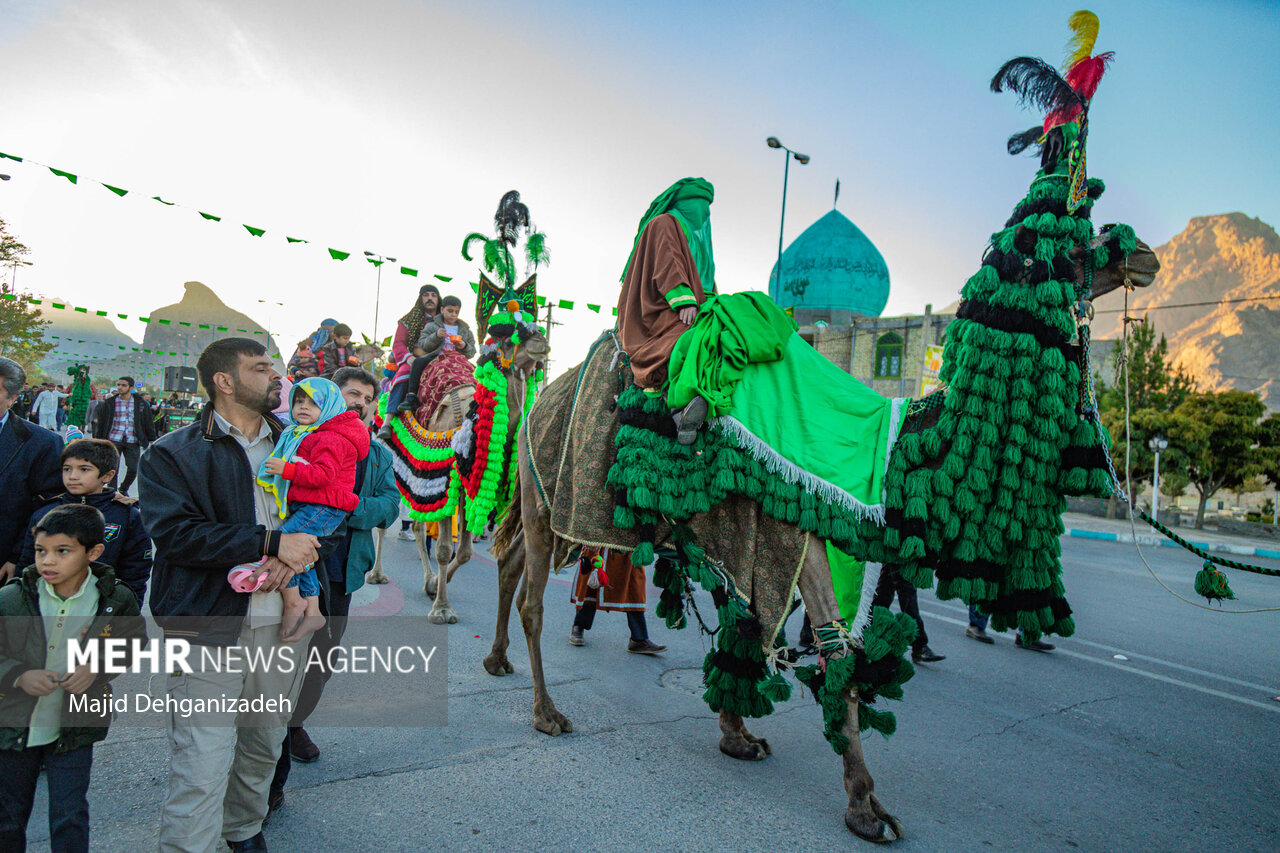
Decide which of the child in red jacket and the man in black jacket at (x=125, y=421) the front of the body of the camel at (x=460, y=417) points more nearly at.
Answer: the child in red jacket

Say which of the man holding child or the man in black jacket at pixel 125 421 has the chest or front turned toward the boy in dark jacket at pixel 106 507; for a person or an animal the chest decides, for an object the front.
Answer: the man in black jacket

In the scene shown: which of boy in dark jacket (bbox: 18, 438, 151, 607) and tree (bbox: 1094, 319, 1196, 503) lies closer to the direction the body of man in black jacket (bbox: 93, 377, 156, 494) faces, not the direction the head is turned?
the boy in dark jacket

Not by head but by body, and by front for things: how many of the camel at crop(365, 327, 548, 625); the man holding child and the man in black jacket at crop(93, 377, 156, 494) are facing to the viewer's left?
0

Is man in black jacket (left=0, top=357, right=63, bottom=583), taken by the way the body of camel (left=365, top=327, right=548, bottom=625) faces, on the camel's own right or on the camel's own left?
on the camel's own right

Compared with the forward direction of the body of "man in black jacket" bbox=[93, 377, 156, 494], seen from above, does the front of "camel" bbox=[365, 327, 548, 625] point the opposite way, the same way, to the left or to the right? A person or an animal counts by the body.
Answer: the same way

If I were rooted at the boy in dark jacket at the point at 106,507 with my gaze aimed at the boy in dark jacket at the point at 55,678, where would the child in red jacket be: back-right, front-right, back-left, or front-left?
front-left

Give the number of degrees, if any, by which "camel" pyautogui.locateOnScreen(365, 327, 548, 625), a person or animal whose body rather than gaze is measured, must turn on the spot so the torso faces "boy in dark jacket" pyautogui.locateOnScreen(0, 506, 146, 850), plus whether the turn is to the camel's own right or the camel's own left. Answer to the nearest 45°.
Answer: approximately 45° to the camel's own right

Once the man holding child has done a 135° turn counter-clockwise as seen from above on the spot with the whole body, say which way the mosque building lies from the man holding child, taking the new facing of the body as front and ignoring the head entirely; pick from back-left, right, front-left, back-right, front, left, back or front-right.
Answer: front-right

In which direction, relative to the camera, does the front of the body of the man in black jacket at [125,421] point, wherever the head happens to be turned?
toward the camera

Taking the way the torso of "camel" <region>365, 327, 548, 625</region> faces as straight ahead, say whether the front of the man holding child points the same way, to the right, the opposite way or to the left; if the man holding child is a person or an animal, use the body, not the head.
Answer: the same way

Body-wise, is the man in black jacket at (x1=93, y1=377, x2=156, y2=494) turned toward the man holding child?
yes

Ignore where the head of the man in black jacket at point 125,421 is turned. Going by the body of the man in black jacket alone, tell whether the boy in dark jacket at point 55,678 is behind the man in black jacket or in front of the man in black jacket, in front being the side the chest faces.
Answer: in front

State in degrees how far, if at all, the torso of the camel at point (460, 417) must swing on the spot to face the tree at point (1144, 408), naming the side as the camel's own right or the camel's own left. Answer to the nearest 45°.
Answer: approximately 90° to the camel's own left

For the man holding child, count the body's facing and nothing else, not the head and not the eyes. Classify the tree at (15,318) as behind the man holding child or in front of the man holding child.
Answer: behind

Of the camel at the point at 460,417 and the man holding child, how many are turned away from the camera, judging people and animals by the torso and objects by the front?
0

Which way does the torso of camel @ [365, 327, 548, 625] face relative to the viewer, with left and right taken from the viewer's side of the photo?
facing the viewer and to the right of the viewer
